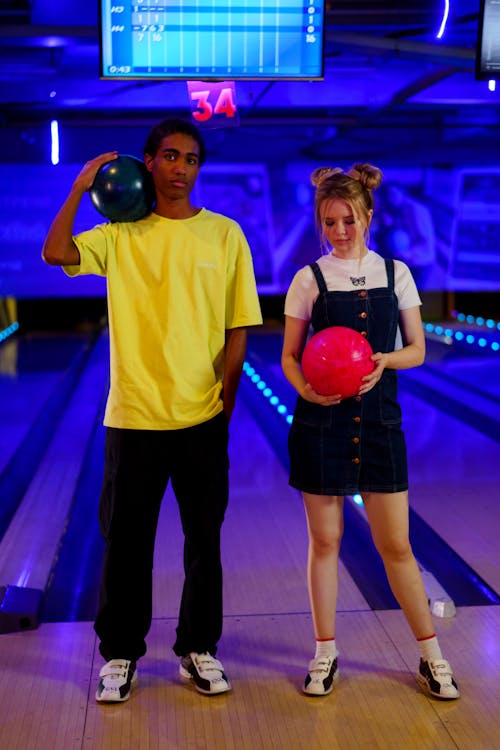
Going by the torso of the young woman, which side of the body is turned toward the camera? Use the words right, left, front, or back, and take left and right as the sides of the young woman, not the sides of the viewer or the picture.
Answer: front

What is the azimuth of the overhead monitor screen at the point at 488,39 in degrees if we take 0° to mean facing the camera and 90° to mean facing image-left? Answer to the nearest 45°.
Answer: approximately 0°

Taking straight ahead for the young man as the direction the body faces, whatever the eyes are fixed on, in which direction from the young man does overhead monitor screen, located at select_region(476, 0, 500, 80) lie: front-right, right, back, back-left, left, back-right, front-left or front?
back-left

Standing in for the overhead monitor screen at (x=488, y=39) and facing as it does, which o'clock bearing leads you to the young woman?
The young woman is roughly at 12 o'clock from the overhead monitor screen.

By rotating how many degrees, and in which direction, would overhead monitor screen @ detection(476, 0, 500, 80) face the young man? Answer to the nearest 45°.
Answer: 0° — it already faces them

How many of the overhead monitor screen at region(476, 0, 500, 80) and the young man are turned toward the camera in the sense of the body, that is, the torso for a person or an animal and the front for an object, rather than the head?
2

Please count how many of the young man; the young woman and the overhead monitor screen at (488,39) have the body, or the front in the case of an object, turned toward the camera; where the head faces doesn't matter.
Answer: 3
